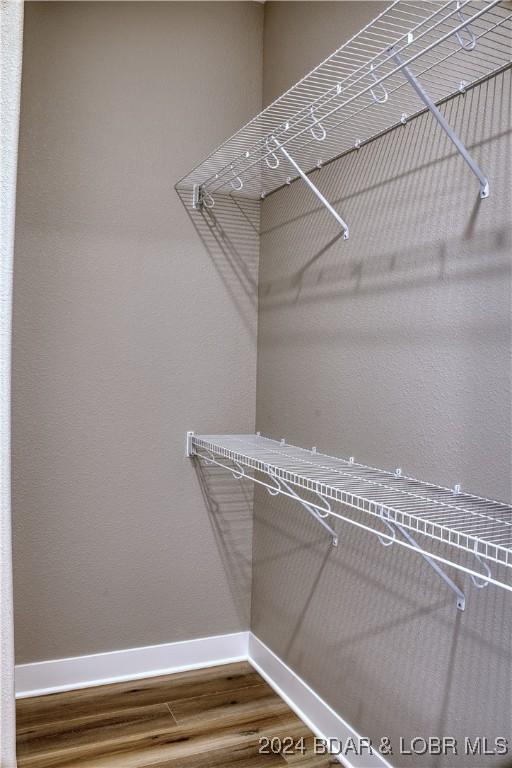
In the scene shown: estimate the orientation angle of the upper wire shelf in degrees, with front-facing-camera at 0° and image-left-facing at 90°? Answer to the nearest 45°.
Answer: approximately 45°
